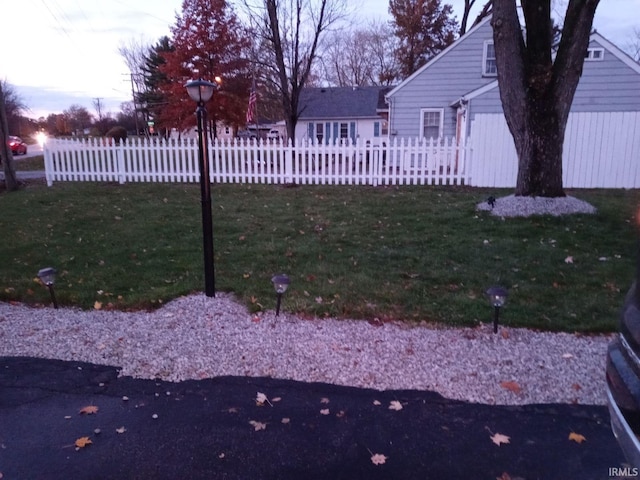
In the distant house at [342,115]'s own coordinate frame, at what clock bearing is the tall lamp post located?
The tall lamp post is roughly at 12 o'clock from the distant house.

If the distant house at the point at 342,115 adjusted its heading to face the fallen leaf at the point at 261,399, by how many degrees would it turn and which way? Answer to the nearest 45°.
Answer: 0° — it already faces it

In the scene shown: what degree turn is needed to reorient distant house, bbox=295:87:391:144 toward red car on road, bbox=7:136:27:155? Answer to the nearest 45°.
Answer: approximately 90° to its right

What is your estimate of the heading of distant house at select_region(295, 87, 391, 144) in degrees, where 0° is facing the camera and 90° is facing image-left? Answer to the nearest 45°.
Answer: approximately 0°

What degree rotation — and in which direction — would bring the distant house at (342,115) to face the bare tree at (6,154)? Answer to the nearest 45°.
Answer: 0° — it already faces it

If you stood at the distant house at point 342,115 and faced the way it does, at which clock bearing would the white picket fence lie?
The white picket fence is roughly at 12 o'clock from the distant house.

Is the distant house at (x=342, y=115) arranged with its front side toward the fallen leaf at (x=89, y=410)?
yes

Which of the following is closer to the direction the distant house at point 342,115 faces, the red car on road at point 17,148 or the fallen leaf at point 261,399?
the fallen leaf

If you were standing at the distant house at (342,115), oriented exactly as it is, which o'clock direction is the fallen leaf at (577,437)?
The fallen leaf is roughly at 12 o'clock from the distant house.

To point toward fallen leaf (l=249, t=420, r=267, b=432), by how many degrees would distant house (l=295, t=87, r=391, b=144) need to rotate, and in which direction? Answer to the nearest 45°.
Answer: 0° — it already faces it
